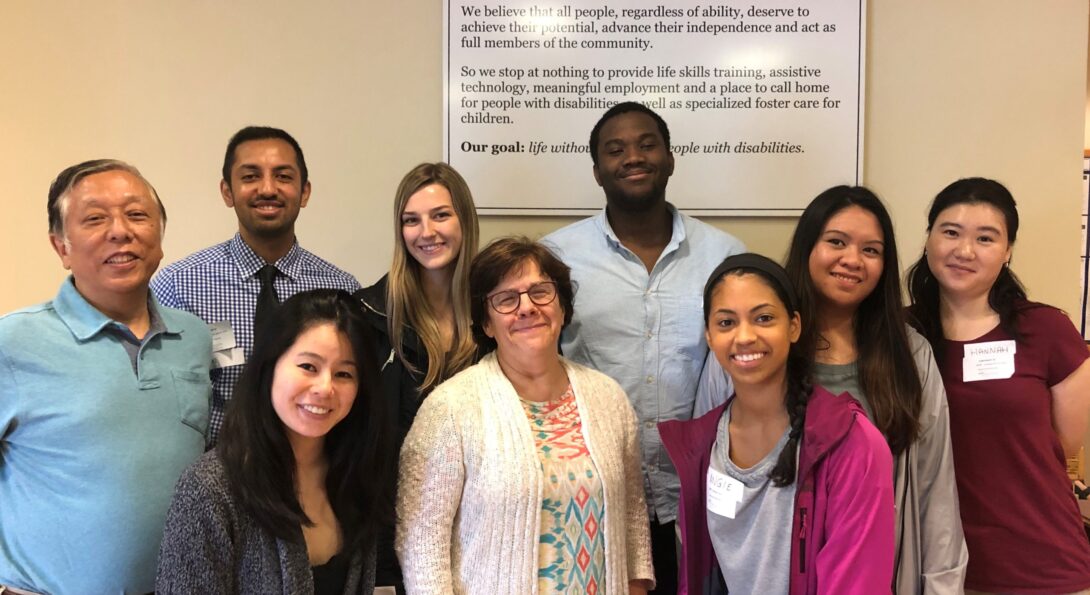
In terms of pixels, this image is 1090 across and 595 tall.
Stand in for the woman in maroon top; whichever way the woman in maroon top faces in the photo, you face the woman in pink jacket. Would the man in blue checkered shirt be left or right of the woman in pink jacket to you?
right

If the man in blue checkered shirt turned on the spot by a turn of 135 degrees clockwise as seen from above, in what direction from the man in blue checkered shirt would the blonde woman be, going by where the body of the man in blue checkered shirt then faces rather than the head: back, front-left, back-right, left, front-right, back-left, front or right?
back

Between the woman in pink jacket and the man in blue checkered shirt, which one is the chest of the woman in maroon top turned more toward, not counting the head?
the woman in pink jacket

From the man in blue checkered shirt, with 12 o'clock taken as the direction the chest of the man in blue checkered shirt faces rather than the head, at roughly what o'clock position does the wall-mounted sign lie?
The wall-mounted sign is roughly at 9 o'clock from the man in blue checkered shirt.

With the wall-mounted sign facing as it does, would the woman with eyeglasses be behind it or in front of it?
in front

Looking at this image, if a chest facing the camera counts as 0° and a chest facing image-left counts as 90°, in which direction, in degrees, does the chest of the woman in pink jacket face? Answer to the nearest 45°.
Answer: approximately 45°

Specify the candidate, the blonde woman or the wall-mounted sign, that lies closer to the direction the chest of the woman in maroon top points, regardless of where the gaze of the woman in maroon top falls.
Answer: the blonde woman

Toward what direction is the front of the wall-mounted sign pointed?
toward the camera

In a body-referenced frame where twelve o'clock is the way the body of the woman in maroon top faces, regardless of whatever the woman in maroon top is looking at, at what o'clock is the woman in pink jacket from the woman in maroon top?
The woman in pink jacket is roughly at 1 o'clock from the woman in maroon top.

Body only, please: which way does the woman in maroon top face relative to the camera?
toward the camera

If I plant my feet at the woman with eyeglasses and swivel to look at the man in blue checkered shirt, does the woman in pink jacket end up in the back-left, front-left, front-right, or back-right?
back-right

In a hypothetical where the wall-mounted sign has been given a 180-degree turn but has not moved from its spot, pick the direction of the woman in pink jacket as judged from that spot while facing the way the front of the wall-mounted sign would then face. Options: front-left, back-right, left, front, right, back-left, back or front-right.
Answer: back
